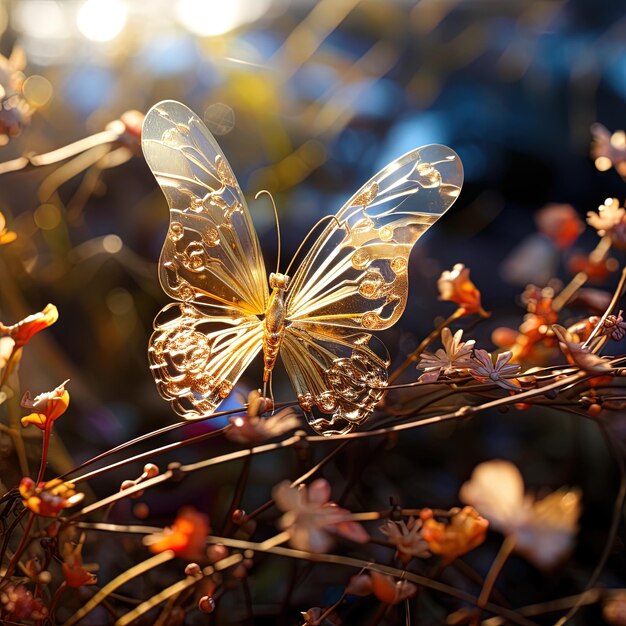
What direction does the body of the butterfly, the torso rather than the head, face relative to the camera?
away from the camera
